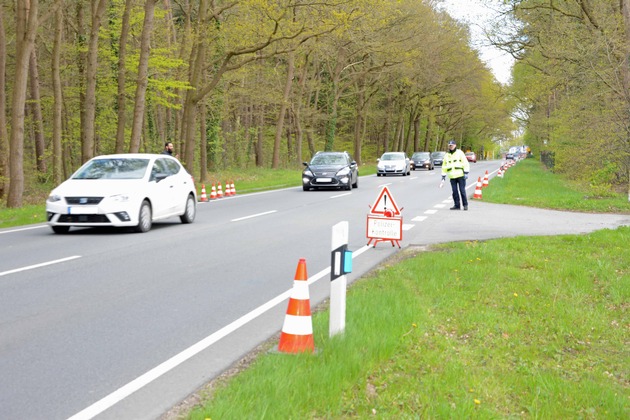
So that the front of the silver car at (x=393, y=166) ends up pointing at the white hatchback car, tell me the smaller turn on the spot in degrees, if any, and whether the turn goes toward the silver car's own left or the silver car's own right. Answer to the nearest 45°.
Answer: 0° — it already faces it

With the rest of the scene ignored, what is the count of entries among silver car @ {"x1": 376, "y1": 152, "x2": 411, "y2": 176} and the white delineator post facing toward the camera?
2

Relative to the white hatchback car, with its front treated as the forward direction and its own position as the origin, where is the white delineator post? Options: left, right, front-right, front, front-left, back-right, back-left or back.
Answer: front-left

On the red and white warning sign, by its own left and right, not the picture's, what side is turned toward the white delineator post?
front

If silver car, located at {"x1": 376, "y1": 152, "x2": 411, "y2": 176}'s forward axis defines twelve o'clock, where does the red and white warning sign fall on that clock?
The red and white warning sign is roughly at 12 o'clock from the silver car.

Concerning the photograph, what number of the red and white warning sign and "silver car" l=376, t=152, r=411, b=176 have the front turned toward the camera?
2

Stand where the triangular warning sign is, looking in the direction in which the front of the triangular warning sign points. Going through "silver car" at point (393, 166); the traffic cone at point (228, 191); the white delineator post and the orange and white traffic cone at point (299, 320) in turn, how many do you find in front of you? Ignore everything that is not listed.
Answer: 2

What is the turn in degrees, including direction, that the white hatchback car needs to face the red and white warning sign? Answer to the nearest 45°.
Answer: approximately 90° to its left

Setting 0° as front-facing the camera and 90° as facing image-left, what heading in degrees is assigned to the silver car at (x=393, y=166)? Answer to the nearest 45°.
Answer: approximately 0°

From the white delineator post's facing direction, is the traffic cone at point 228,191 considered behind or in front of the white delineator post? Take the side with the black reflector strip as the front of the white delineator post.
behind

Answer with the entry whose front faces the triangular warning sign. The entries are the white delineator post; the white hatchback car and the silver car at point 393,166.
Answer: the silver car
